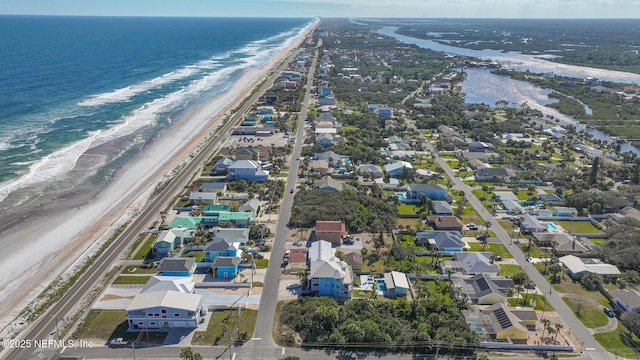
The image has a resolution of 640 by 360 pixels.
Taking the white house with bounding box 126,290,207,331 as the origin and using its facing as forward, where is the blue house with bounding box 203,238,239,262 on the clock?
The blue house is roughly at 7 o'clock from the white house.

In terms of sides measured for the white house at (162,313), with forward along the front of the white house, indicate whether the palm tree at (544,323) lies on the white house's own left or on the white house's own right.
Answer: on the white house's own left

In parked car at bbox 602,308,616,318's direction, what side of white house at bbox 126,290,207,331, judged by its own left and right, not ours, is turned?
left

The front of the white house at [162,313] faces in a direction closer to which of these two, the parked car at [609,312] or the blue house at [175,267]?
the parked car

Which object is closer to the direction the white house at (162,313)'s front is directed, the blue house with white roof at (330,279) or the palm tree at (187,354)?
the palm tree

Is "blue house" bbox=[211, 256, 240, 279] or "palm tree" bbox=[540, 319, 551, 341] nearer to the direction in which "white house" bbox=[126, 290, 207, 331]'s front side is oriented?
the palm tree

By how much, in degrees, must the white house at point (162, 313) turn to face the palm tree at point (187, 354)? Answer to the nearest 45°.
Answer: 0° — it already faces it

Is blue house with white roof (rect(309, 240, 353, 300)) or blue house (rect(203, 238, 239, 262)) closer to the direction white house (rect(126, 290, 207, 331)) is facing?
the blue house with white roof

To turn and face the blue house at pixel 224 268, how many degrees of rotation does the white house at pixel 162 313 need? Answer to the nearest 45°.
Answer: approximately 135° to its left

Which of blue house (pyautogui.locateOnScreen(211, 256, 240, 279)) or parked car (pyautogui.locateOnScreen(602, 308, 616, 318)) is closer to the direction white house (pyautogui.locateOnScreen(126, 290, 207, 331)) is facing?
the parked car

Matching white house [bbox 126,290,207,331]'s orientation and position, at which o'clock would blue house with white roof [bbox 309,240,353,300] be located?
blue house with white roof [bbox 309,240,353,300] is roughly at 9 o'clock from white house [bbox 126,290,207,331].

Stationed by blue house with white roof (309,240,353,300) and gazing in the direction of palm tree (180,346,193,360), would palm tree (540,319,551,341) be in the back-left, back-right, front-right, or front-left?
back-left

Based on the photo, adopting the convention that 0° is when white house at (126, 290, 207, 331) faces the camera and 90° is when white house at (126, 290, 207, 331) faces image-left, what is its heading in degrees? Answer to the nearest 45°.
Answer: approximately 0°

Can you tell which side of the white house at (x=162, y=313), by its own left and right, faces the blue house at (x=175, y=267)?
back
